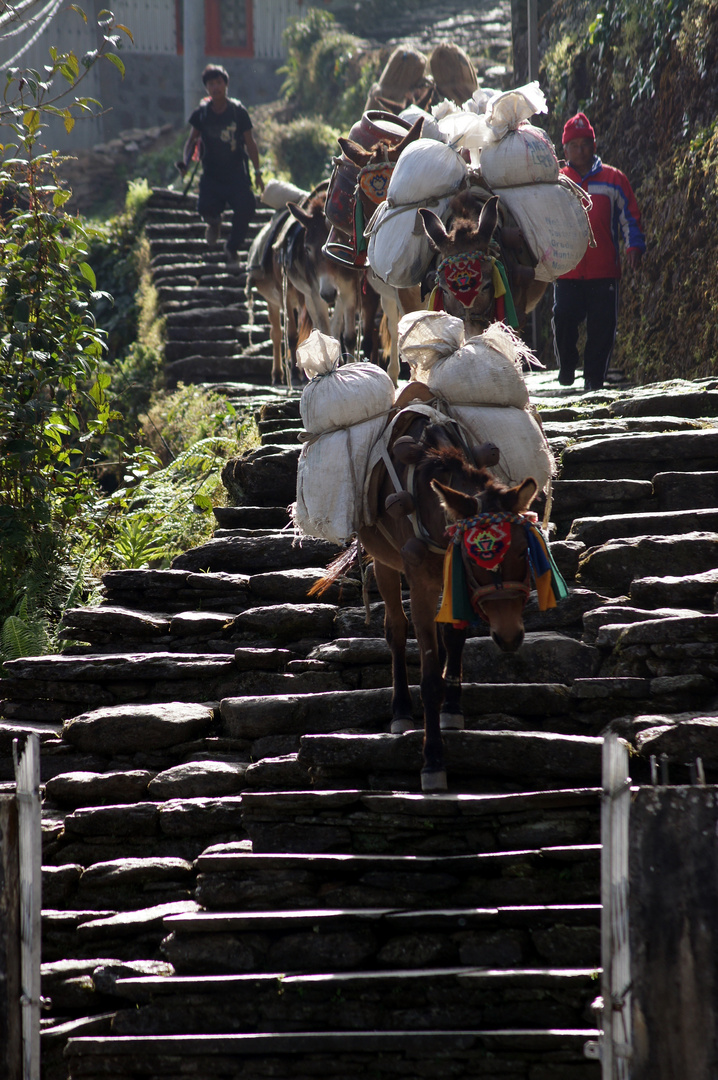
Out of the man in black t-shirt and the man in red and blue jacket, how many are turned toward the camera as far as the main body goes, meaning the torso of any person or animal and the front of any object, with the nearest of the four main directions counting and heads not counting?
2

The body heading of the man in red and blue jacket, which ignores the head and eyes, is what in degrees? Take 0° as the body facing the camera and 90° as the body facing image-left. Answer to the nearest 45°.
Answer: approximately 0°

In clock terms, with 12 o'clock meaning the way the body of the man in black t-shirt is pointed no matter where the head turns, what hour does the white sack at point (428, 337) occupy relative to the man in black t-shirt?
The white sack is roughly at 12 o'clock from the man in black t-shirt.

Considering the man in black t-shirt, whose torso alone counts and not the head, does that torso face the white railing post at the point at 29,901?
yes

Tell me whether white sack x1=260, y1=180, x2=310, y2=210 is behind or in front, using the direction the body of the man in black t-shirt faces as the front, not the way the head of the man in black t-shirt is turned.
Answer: in front

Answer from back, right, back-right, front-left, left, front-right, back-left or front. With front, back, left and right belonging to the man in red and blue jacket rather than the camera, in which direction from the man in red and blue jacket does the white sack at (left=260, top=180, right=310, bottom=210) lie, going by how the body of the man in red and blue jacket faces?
back-right

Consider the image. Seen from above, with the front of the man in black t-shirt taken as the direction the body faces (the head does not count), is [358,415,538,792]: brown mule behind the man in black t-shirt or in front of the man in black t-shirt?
in front

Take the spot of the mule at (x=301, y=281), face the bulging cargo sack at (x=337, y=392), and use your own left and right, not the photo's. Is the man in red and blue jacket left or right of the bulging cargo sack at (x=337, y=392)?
left

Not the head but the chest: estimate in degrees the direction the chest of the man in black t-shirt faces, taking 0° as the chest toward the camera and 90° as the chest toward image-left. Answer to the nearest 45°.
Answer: approximately 0°

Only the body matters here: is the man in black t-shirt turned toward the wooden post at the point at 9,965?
yes

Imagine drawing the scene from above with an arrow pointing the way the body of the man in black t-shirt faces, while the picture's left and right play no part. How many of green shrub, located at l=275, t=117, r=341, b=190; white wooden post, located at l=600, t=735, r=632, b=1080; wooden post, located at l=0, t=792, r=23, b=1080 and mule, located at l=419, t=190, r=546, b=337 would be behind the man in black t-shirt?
1

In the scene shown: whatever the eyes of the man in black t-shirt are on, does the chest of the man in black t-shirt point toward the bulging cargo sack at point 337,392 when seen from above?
yes

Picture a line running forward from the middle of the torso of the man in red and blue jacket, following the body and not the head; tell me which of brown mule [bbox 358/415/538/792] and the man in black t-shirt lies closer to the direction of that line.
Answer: the brown mule

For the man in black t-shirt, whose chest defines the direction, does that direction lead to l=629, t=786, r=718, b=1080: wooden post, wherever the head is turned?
yes
